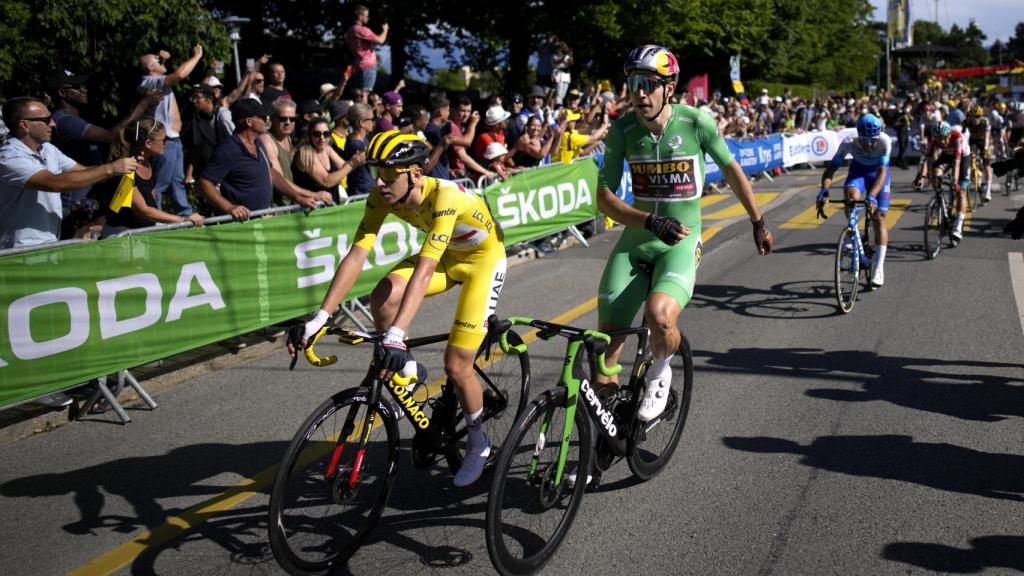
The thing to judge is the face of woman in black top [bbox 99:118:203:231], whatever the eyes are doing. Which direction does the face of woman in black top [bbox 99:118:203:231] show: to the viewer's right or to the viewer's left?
to the viewer's right

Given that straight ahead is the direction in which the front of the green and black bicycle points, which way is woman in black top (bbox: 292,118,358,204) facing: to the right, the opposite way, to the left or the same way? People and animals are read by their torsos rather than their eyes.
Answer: to the left

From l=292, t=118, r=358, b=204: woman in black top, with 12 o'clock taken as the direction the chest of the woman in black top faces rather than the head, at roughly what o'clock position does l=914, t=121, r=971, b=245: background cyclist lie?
The background cyclist is roughly at 10 o'clock from the woman in black top.

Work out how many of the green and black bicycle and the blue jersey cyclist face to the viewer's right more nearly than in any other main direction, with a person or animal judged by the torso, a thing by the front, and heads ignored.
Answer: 0

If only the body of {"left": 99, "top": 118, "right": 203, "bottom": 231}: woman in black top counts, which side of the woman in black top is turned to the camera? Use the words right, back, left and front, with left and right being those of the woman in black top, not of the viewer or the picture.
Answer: right

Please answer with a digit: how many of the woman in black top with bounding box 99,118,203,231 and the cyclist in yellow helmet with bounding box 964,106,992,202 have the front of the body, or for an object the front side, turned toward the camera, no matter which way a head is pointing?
1

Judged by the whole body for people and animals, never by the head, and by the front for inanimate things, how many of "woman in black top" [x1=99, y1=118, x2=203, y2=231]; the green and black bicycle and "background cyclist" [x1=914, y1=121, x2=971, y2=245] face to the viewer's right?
1

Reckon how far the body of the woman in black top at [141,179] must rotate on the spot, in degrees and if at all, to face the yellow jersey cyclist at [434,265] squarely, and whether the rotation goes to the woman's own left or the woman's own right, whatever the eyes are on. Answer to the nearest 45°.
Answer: approximately 90° to the woman's own right

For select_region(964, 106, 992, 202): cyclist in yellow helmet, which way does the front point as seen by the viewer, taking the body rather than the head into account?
toward the camera

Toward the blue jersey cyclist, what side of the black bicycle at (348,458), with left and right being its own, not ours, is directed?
back

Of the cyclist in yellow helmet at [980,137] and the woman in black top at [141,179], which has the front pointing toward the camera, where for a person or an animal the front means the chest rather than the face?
the cyclist in yellow helmet

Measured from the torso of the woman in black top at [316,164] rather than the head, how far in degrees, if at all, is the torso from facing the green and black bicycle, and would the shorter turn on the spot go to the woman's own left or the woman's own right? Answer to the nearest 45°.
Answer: approximately 45° to the woman's own right

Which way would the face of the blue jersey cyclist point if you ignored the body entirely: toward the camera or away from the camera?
toward the camera

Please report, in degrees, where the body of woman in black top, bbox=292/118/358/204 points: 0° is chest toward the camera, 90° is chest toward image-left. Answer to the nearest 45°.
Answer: approximately 315°

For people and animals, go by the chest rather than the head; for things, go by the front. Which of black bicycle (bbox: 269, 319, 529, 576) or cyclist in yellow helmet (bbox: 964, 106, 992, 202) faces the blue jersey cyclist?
the cyclist in yellow helmet

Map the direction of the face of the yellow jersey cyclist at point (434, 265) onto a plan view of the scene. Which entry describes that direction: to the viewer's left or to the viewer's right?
to the viewer's left

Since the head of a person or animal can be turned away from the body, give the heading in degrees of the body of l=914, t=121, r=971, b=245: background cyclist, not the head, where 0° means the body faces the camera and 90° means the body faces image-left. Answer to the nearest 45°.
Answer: approximately 45°
